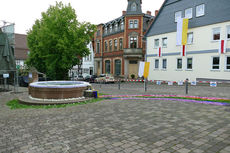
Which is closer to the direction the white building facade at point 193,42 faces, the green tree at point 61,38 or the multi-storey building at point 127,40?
the green tree

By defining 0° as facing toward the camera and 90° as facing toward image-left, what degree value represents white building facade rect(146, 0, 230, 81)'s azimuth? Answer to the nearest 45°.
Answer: approximately 45°

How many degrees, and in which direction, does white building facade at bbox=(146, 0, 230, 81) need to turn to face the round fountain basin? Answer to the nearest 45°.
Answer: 0° — it already faces it

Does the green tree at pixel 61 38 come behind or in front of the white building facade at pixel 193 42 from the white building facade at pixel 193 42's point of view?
in front

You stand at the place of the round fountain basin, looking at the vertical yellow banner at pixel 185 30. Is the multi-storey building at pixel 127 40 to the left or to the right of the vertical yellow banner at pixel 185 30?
left

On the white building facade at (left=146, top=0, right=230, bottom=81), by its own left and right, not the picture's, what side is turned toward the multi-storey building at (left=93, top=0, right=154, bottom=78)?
right

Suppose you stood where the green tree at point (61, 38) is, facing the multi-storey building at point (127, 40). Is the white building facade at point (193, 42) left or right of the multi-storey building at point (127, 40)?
right
